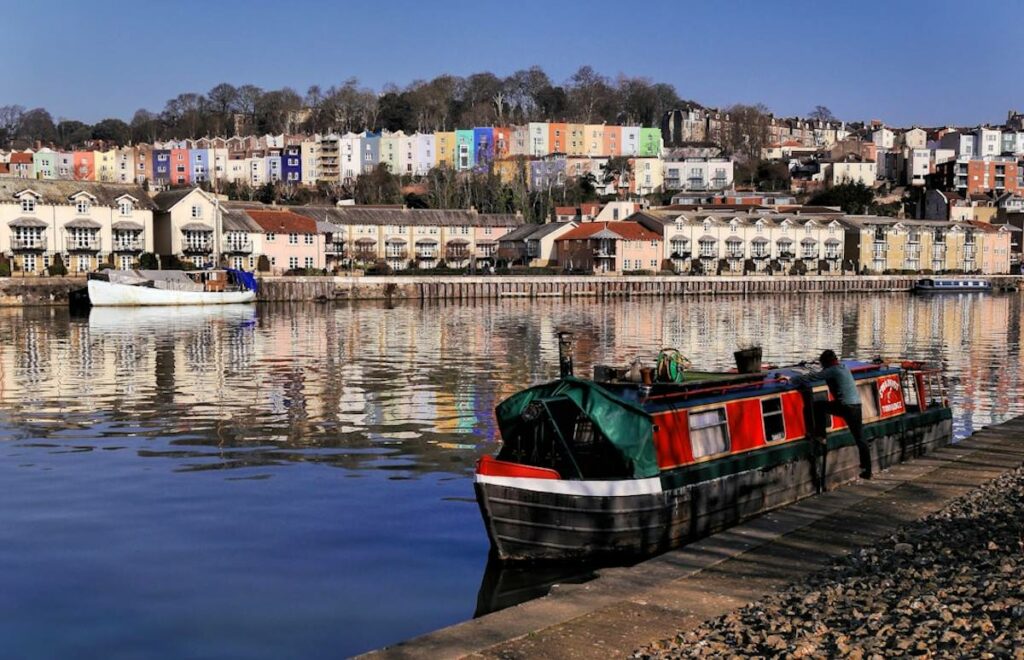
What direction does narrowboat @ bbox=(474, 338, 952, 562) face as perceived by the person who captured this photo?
facing the viewer and to the left of the viewer
